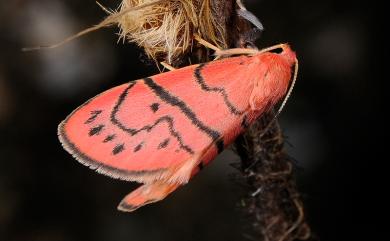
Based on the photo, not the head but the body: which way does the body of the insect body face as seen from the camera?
to the viewer's right
